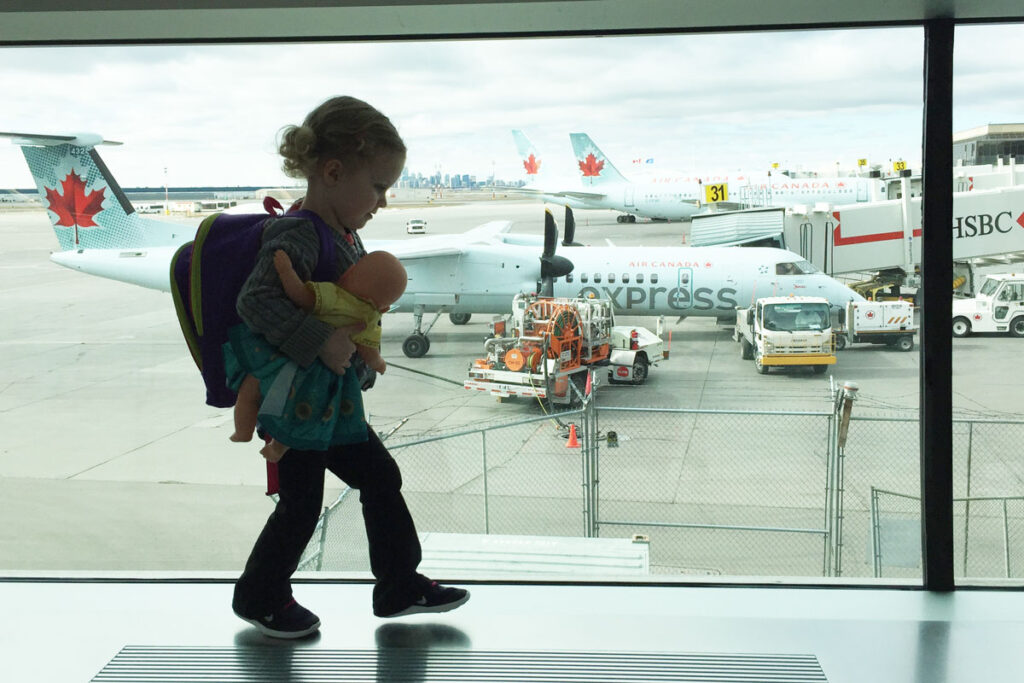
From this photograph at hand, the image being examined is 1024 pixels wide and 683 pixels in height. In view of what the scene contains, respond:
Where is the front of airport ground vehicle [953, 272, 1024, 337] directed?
to the viewer's left

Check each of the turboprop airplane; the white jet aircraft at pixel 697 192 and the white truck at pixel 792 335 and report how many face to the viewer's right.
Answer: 2

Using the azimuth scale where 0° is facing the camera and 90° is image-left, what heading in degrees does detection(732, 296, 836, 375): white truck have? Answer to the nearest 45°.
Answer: approximately 0°

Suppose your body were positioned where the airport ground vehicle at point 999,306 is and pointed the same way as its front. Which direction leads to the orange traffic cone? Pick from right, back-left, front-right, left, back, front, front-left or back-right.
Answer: front-left

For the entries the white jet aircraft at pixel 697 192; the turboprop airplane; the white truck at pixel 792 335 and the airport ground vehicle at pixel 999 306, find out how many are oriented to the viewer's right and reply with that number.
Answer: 2

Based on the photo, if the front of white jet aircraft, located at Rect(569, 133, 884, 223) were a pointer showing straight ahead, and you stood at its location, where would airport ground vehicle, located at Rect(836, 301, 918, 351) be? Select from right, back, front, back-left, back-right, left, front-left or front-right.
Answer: right

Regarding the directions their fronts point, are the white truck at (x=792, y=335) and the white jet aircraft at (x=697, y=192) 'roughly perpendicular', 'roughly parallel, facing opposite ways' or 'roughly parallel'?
roughly perpendicular

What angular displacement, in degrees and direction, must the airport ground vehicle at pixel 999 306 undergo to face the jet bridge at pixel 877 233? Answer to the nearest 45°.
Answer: approximately 45° to its right

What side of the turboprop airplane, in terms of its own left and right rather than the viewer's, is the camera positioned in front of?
right

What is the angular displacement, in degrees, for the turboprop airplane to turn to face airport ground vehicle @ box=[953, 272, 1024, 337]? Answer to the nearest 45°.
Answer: approximately 45° to its right

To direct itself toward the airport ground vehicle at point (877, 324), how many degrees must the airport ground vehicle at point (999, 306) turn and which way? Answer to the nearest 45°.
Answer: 0° — it already faces it

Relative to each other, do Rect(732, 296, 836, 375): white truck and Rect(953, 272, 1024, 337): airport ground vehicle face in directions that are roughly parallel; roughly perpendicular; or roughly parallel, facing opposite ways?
roughly perpendicular

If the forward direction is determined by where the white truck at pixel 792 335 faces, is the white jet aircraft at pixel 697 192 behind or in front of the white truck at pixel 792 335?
behind

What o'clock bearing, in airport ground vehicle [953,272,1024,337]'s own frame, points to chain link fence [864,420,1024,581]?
The chain link fence is roughly at 9 o'clock from the airport ground vehicle.

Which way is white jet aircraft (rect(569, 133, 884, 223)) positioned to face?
to the viewer's right
